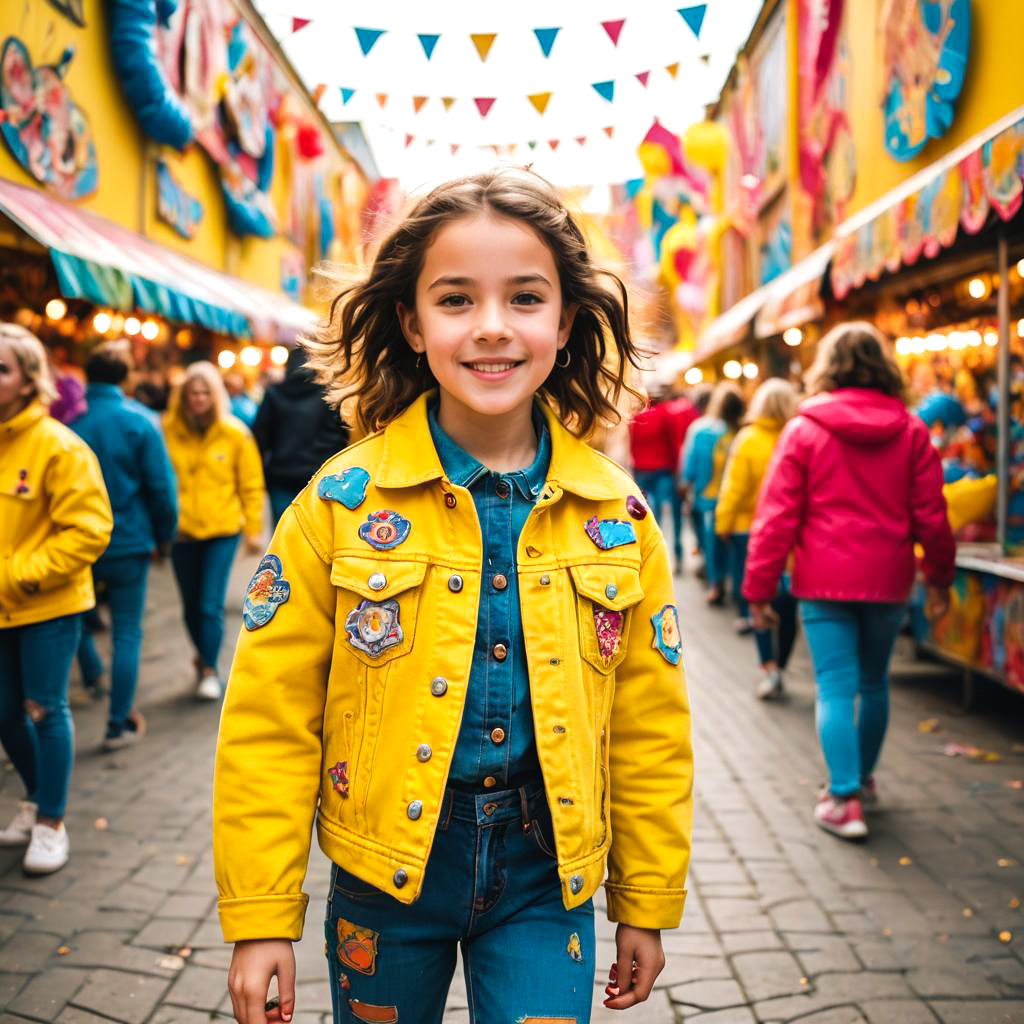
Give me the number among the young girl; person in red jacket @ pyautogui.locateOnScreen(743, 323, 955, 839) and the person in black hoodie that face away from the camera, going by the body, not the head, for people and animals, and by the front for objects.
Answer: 2

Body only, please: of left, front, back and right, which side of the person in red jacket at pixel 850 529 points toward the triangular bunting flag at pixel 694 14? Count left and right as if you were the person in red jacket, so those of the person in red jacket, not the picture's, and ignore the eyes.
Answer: front

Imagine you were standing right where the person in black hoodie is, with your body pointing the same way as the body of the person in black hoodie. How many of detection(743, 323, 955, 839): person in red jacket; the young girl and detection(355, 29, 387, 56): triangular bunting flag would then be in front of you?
1

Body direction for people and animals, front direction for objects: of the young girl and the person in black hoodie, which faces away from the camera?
the person in black hoodie

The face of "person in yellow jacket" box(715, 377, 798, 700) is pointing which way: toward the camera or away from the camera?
away from the camera

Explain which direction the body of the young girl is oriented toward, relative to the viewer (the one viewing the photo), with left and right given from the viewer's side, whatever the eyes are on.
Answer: facing the viewer

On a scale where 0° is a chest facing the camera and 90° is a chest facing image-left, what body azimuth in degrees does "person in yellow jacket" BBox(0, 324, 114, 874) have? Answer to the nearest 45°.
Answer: approximately 45°

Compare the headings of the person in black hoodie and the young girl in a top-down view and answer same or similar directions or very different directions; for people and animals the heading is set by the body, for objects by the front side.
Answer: very different directions

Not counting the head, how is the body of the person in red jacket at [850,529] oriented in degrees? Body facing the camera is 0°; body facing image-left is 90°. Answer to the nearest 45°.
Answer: approximately 180°

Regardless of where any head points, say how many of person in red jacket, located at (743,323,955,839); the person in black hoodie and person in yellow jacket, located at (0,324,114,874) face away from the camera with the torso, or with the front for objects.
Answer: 2

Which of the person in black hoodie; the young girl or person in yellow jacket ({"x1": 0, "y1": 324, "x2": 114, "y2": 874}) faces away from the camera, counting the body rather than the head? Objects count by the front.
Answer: the person in black hoodie

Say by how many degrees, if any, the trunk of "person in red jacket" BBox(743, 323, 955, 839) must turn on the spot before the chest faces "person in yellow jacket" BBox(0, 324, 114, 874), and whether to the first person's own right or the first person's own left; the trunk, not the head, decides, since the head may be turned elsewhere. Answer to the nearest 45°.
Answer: approximately 135° to the first person's own left

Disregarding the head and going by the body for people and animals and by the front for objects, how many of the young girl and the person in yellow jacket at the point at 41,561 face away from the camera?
0

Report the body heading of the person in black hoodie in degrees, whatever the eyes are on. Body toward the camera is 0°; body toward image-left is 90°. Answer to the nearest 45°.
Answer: approximately 180°

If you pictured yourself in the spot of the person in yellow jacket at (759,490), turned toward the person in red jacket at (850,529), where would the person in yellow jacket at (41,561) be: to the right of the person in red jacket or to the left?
right
